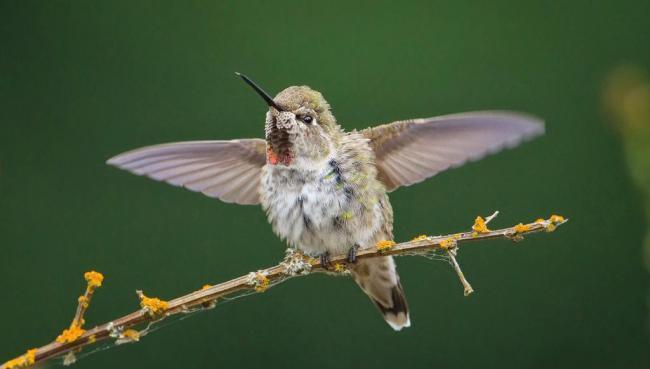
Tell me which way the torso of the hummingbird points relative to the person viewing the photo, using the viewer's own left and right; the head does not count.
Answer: facing the viewer and to the left of the viewer
